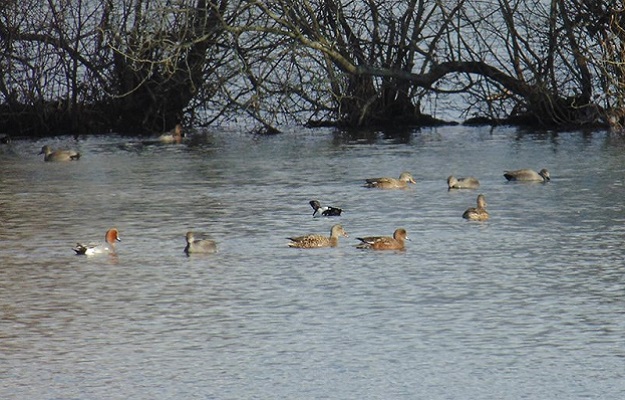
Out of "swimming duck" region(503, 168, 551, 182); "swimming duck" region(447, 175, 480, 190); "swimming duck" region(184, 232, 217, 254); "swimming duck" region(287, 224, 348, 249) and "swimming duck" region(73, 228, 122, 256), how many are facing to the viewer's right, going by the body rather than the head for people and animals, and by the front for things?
3

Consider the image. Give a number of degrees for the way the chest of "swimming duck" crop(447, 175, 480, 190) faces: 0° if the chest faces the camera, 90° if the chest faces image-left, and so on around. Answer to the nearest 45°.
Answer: approximately 90°

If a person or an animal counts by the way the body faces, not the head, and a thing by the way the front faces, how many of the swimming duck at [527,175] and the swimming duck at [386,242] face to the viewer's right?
2

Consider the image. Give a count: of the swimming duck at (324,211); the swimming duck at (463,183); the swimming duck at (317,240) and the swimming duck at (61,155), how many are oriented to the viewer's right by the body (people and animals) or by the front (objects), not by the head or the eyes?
1

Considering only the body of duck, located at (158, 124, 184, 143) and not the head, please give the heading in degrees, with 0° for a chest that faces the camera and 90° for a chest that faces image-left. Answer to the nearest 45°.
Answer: approximately 270°

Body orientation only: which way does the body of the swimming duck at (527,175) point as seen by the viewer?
to the viewer's right

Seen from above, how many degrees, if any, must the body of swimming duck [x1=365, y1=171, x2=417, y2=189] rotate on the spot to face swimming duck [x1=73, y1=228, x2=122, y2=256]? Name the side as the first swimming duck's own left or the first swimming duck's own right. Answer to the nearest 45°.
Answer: approximately 135° to the first swimming duck's own right

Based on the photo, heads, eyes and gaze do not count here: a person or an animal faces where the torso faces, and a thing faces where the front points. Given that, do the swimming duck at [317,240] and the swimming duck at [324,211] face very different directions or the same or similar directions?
very different directions

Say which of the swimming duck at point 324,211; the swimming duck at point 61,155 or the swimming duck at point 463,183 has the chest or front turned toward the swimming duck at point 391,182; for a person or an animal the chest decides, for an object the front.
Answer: the swimming duck at point 463,183

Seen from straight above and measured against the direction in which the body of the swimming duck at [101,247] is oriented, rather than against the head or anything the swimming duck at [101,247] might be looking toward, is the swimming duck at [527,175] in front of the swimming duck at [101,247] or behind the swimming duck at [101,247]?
in front

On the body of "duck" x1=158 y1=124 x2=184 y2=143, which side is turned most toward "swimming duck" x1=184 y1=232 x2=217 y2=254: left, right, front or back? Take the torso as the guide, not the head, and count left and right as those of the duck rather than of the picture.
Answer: right

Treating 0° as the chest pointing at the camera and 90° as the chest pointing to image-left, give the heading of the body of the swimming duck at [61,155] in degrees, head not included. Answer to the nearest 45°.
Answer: approximately 90°

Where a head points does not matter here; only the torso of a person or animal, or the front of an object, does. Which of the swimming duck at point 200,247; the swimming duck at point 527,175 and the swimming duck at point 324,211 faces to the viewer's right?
the swimming duck at point 527,175

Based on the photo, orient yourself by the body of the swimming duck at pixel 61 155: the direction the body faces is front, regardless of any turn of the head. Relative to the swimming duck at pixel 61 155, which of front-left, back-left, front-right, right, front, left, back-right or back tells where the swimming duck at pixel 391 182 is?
back-left
